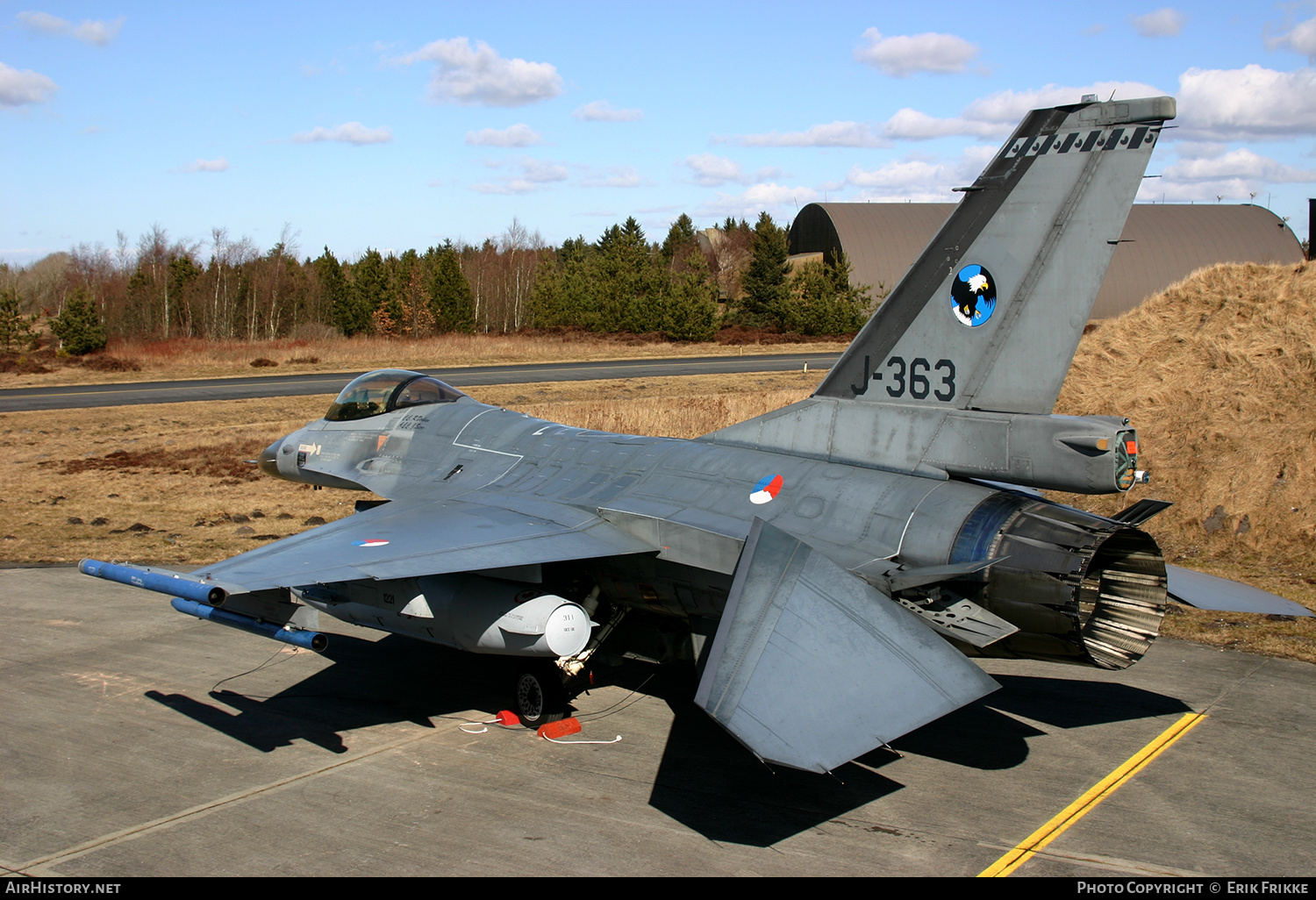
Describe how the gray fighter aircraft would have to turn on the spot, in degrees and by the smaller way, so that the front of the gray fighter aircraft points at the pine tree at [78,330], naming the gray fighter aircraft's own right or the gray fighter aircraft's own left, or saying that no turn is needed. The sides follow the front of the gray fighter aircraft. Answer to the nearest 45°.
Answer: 0° — it already faces it

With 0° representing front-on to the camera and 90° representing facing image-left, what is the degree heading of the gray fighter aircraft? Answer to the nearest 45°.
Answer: approximately 135°
